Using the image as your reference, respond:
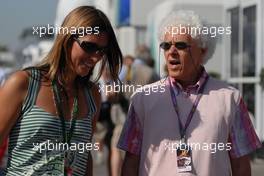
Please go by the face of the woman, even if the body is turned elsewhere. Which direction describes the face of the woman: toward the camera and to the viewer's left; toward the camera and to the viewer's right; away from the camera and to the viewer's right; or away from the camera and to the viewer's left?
toward the camera and to the viewer's right

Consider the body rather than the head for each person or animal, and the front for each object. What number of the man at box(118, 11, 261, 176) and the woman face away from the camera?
0

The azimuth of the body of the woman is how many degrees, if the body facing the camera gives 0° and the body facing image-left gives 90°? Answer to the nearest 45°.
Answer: approximately 315°

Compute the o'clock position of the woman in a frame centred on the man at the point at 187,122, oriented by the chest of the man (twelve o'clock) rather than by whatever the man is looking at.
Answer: The woman is roughly at 2 o'clock from the man.

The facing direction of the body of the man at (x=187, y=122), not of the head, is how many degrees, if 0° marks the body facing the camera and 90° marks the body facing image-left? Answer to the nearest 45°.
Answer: approximately 0°

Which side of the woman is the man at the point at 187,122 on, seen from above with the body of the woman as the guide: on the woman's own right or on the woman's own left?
on the woman's own left
